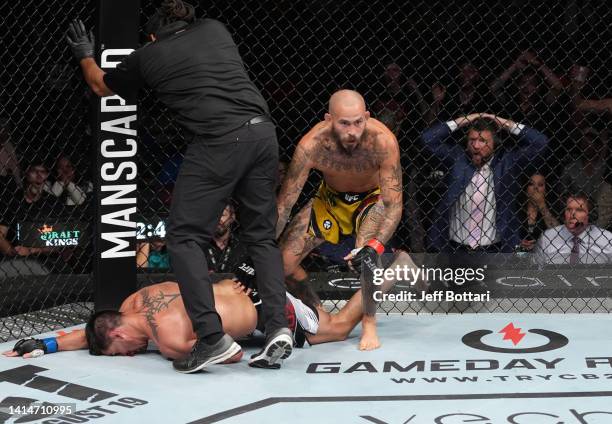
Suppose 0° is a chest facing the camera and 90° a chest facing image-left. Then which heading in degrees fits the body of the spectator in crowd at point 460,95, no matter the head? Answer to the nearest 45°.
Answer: approximately 0°

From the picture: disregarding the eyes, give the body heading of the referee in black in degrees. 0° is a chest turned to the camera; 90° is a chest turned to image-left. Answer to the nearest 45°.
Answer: approximately 135°

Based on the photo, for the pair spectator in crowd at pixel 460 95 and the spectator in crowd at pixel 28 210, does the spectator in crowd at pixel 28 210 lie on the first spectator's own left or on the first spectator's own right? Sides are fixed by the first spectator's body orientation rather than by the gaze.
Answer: on the first spectator's own right

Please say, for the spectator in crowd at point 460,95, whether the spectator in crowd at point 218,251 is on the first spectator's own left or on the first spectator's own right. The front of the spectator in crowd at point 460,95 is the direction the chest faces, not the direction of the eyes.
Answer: on the first spectator's own right
